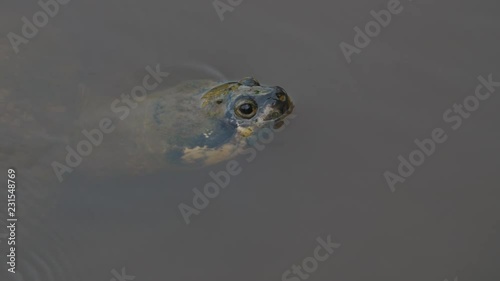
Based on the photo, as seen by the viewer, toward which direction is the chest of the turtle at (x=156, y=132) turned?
to the viewer's right
